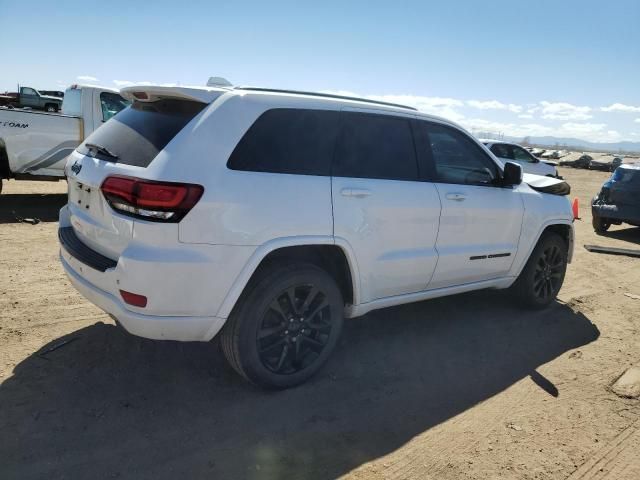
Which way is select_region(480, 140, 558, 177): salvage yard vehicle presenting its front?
to the viewer's right

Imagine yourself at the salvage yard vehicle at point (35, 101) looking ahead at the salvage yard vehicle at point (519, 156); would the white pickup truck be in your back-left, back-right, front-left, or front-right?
front-right

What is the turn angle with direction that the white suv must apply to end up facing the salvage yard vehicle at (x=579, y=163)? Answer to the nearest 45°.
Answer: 0° — it already faces it

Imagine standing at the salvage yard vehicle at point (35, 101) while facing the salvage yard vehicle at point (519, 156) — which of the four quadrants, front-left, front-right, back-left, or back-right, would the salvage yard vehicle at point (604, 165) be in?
front-left

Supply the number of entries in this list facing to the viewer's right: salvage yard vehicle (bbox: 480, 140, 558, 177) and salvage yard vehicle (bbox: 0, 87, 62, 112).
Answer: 2

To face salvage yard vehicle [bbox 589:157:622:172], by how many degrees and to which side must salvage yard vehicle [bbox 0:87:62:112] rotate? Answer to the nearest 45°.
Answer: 0° — it already faces it

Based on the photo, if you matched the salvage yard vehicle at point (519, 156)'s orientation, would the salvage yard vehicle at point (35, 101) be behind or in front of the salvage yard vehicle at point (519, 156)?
behind

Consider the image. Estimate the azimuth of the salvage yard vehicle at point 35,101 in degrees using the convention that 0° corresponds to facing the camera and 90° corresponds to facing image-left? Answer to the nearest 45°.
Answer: approximately 270°

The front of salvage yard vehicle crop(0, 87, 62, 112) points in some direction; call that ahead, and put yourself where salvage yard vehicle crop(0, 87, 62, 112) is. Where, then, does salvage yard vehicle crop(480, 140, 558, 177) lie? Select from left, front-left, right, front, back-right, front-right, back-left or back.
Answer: front-right

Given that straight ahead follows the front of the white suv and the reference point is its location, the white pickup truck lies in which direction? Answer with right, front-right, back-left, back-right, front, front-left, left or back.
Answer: left

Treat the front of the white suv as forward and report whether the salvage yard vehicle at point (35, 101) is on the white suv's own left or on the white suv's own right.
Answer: on the white suv's own left

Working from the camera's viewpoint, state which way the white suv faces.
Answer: facing away from the viewer and to the right of the viewer

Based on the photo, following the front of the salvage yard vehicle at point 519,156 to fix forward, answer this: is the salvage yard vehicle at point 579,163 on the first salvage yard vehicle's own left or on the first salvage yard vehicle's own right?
on the first salvage yard vehicle's own left
